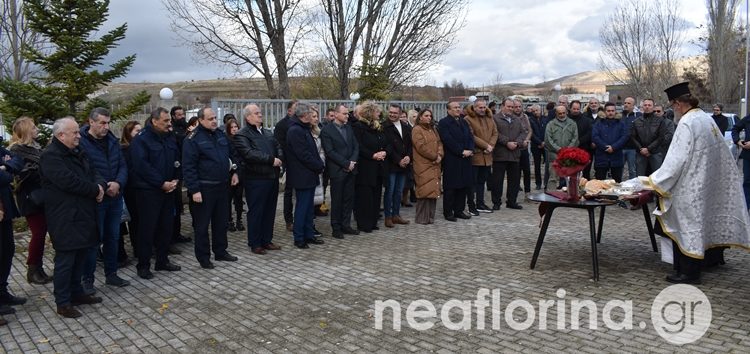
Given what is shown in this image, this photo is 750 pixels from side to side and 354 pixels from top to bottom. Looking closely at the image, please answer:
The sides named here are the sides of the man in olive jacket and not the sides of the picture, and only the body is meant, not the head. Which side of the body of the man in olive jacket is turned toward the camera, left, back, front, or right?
front

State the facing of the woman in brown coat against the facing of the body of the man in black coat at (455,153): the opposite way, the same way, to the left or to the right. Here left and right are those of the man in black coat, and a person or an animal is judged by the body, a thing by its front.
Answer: the same way

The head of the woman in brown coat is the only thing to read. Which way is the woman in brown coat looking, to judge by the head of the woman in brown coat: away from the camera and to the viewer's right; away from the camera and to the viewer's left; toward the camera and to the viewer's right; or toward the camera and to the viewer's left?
toward the camera and to the viewer's right

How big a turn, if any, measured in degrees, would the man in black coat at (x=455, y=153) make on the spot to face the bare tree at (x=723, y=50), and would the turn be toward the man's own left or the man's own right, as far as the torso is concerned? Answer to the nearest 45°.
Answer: approximately 90° to the man's own left

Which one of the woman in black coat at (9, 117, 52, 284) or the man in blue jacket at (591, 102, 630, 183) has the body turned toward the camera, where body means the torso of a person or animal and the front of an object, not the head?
the man in blue jacket

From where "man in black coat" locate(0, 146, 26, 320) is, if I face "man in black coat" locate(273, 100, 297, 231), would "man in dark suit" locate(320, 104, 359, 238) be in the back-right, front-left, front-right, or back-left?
front-right

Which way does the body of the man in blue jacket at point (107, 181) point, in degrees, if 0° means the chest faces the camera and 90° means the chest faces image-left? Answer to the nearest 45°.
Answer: approximately 315°

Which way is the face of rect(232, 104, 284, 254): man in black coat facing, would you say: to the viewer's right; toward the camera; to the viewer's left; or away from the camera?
to the viewer's right

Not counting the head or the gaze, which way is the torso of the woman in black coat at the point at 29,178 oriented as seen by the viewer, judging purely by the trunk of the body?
to the viewer's right

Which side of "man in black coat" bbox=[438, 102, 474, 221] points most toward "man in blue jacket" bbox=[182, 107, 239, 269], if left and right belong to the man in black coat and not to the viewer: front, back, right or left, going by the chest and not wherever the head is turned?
right

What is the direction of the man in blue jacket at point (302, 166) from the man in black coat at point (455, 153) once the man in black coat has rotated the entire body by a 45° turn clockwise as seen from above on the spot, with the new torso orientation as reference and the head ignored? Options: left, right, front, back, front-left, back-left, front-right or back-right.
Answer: front-right

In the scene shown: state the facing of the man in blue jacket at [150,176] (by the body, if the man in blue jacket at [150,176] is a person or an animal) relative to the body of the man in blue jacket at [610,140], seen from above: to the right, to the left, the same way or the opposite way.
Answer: to the left

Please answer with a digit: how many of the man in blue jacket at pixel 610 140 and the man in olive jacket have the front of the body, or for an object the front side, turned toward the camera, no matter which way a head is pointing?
2

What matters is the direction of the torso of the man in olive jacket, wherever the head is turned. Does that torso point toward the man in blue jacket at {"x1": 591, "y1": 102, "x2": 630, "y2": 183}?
no

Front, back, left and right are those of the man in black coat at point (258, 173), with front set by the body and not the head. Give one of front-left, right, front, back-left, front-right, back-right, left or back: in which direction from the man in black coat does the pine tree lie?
back

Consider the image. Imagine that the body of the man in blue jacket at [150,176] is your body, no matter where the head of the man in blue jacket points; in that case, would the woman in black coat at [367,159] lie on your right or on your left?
on your left

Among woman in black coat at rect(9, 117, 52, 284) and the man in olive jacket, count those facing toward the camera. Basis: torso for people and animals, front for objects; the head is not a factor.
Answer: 1

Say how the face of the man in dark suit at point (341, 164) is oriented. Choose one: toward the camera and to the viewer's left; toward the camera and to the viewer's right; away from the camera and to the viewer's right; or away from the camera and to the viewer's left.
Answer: toward the camera and to the viewer's right

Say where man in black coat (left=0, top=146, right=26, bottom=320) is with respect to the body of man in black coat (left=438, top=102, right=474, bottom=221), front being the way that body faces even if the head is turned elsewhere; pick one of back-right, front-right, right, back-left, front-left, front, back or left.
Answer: right

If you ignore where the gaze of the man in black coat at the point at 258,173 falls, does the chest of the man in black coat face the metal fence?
no
